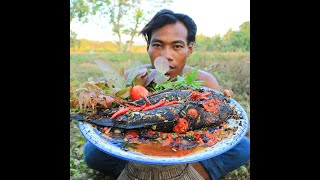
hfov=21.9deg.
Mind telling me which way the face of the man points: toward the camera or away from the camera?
toward the camera

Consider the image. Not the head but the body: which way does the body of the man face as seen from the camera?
toward the camera

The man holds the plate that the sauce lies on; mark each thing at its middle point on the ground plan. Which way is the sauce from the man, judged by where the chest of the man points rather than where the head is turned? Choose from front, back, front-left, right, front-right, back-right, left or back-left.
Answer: front
